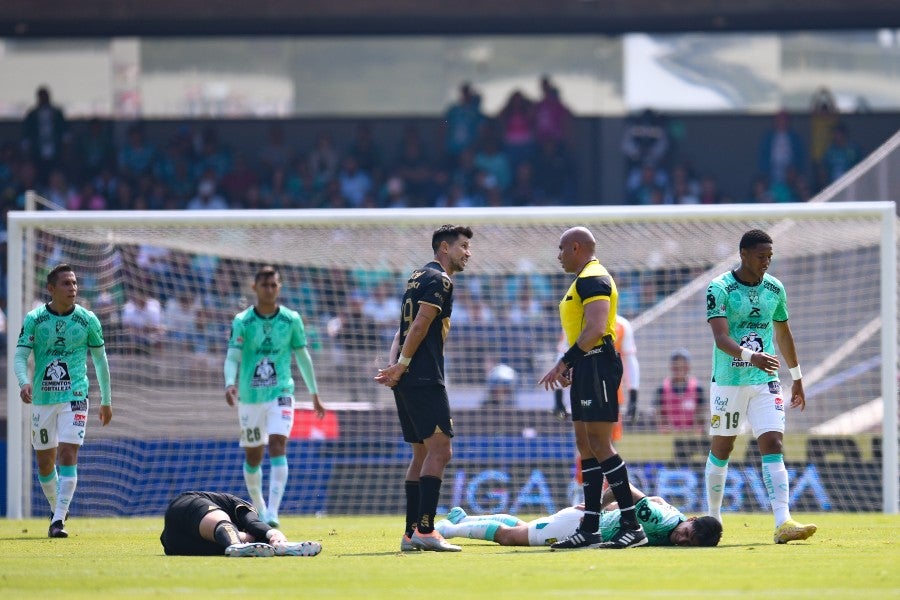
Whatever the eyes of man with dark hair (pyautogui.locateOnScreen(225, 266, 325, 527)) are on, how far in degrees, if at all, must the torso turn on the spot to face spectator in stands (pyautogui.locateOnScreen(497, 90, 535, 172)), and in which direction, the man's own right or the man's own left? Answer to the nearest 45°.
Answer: approximately 180°

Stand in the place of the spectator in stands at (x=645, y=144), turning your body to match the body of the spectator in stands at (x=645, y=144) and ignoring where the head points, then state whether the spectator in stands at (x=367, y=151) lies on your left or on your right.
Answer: on your right

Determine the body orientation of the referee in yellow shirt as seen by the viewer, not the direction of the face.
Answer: to the viewer's left

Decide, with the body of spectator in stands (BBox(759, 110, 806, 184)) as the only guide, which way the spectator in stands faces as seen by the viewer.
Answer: toward the camera

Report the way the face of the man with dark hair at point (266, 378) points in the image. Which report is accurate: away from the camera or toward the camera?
toward the camera

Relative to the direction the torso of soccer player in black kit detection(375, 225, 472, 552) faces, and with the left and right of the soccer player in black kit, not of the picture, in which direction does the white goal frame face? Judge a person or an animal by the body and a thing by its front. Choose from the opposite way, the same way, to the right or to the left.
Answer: to the right

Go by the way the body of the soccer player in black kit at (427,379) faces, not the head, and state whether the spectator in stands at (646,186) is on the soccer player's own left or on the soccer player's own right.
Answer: on the soccer player's own left

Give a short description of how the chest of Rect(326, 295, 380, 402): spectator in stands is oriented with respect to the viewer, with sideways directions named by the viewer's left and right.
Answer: facing the viewer

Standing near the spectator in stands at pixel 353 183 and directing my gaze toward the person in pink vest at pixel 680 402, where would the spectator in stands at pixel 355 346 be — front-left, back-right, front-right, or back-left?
front-right

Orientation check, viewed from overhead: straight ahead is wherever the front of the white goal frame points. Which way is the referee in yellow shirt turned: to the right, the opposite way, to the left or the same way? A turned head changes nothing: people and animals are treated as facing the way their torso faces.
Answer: to the right

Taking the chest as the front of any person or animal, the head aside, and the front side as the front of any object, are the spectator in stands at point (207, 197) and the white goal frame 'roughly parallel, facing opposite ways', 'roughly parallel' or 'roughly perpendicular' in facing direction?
roughly parallel

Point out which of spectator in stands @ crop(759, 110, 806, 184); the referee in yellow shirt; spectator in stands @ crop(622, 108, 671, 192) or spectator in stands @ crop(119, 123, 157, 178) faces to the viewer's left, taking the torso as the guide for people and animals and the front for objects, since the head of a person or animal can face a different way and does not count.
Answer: the referee in yellow shirt

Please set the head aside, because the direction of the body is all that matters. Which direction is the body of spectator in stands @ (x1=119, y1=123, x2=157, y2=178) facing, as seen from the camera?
toward the camera

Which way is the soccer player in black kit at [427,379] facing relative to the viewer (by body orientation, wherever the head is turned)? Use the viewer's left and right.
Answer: facing to the right of the viewer

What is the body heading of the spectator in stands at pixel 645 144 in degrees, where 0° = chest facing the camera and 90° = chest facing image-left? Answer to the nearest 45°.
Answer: approximately 0°

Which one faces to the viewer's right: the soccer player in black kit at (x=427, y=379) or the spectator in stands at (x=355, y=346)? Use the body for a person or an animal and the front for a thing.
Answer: the soccer player in black kit
